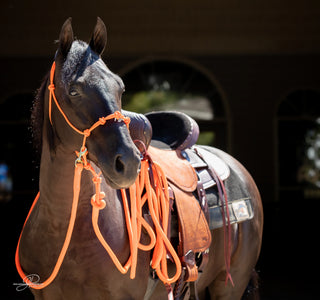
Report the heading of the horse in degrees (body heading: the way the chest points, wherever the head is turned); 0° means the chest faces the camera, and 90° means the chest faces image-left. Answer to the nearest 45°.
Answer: approximately 45°

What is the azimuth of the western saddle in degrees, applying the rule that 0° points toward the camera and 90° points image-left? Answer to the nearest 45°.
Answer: approximately 45°
